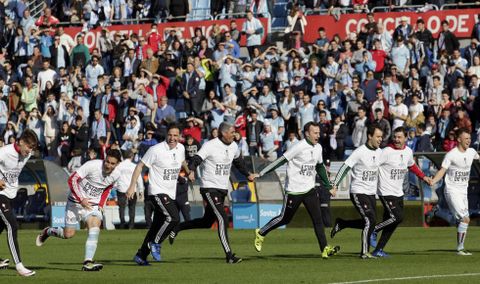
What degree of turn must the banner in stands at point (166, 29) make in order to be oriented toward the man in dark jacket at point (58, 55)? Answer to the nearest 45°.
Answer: approximately 90° to its right

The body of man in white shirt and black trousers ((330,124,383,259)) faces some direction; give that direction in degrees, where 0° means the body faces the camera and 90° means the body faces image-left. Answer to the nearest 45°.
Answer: approximately 315°

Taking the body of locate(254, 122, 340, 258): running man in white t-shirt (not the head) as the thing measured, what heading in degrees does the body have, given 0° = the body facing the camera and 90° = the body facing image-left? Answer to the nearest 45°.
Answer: approximately 315°

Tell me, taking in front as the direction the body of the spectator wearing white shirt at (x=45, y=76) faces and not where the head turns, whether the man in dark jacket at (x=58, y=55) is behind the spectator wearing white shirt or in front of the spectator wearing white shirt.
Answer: behind

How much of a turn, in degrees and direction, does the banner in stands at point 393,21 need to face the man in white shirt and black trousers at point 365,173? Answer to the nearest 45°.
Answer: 0° — it already faces them

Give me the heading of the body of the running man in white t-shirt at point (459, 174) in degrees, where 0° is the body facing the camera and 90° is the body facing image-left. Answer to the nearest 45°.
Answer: approximately 315°

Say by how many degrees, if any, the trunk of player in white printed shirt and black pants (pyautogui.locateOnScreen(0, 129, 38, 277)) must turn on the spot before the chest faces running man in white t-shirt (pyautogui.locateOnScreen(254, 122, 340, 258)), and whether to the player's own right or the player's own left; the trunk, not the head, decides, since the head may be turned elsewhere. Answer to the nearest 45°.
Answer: approximately 45° to the player's own left

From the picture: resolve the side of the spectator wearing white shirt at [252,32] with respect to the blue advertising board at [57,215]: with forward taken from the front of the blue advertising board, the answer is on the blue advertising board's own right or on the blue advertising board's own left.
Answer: on the blue advertising board's own left

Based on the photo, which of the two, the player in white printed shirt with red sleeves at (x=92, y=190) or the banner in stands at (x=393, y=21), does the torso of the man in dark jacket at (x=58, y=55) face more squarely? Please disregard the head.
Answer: the player in white printed shirt with red sleeves

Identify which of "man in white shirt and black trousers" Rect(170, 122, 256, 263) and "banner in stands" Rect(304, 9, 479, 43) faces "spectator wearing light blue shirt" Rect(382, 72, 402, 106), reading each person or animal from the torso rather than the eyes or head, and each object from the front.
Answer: the banner in stands

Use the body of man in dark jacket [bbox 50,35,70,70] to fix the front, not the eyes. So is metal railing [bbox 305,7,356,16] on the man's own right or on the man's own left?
on the man's own left
